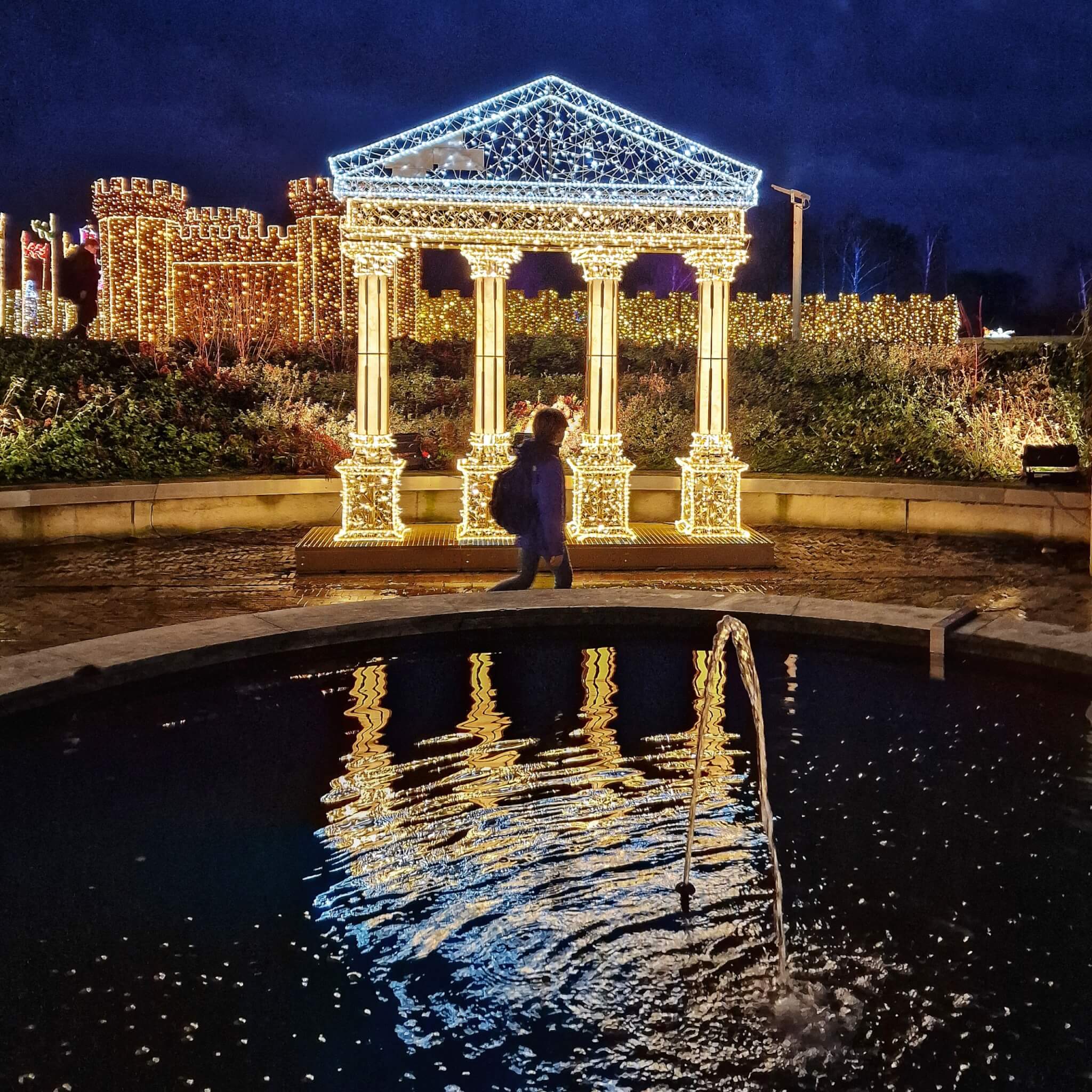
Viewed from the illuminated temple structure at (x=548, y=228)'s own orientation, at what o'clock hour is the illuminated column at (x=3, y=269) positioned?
The illuminated column is roughly at 5 o'clock from the illuminated temple structure.

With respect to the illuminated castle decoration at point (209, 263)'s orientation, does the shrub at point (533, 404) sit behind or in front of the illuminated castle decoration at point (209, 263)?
in front

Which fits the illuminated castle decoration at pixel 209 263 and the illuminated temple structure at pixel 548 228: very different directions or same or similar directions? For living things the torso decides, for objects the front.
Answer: same or similar directions

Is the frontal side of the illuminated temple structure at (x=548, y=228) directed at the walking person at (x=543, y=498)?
yes

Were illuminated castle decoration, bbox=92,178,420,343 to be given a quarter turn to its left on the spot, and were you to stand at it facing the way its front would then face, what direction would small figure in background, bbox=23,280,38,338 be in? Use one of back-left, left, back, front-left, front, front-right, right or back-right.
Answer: back

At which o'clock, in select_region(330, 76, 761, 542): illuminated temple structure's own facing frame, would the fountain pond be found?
The fountain pond is roughly at 12 o'clock from the illuminated temple structure.

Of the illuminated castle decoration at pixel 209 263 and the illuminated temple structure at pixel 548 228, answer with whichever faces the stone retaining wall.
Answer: the illuminated castle decoration

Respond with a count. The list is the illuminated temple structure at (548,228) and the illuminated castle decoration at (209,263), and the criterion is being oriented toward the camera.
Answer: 2

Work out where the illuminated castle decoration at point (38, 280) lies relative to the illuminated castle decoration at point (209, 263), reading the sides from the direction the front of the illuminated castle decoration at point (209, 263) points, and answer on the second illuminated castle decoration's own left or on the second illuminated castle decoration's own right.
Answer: on the second illuminated castle decoration's own right

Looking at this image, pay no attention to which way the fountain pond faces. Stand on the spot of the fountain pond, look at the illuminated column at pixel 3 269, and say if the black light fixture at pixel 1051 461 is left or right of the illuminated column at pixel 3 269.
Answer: right

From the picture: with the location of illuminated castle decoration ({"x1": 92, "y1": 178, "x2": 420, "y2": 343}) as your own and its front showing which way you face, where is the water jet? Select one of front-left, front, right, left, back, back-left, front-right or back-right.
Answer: front

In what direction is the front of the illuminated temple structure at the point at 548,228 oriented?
toward the camera

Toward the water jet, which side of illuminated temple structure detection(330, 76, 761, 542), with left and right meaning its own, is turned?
front

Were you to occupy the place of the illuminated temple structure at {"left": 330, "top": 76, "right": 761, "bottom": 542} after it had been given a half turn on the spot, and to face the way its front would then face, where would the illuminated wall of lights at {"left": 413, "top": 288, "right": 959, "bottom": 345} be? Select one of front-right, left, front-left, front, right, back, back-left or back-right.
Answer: front

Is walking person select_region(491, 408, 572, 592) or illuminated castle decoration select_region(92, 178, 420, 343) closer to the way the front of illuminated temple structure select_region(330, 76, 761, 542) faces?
the walking person

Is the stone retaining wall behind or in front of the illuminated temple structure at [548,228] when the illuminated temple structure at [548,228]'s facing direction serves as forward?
behind
